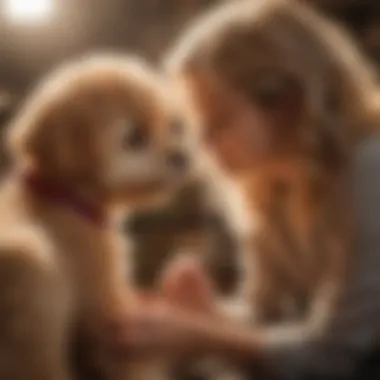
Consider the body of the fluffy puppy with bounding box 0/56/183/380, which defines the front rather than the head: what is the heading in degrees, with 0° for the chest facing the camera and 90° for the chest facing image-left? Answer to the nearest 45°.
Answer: approximately 270°
